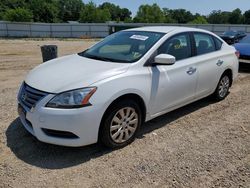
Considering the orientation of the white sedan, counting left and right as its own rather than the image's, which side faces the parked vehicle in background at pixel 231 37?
back

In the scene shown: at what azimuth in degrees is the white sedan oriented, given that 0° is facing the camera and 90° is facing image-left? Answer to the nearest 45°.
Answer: approximately 45°

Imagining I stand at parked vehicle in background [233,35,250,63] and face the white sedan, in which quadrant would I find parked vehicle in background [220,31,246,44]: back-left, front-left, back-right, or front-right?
back-right

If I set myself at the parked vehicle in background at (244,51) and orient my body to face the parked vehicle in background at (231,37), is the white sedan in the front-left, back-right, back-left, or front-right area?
back-left

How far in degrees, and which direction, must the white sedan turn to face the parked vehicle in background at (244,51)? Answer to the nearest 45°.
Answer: approximately 180°
